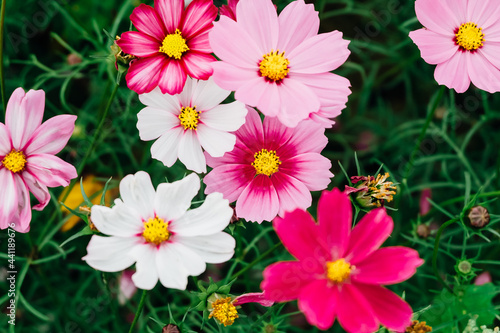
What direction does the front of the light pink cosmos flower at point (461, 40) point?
toward the camera

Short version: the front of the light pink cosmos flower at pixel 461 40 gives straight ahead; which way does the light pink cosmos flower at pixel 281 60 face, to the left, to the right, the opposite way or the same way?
the same way

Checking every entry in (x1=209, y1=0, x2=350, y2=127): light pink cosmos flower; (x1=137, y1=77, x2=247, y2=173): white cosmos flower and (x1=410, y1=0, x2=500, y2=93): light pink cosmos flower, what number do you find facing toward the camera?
3

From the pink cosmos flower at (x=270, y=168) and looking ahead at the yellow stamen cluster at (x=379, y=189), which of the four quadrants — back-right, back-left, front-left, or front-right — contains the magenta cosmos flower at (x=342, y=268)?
front-right

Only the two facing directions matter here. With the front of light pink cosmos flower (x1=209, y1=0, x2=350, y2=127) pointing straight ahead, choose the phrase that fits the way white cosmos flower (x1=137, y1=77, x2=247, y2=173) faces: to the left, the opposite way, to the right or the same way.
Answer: the same way

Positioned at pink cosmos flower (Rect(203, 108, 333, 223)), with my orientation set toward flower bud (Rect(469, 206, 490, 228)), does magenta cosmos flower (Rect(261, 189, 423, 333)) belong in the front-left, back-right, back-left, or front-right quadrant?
front-right

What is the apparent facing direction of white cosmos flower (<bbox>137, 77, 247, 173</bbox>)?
toward the camera
